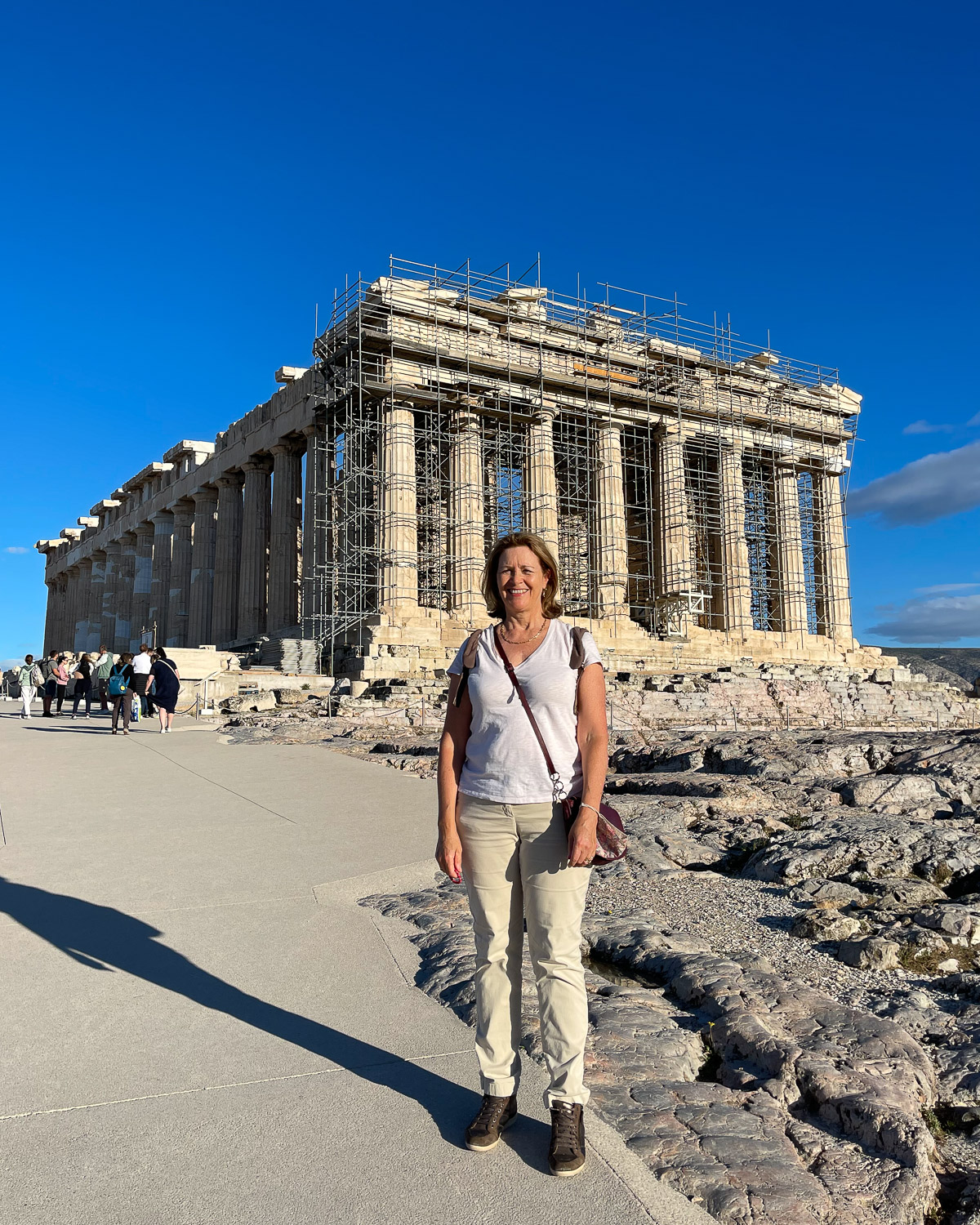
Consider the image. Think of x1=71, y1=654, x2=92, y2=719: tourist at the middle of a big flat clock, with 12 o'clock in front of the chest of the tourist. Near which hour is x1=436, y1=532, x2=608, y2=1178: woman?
The woman is roughly at 6 o'clock from the tourist.

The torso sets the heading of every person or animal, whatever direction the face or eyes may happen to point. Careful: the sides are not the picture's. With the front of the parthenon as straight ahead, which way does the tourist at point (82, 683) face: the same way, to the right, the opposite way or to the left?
the opposite way

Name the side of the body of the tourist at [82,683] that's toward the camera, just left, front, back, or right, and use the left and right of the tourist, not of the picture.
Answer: back

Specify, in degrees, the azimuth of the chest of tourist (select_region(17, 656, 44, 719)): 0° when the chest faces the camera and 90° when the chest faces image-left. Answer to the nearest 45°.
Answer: approximately 180°

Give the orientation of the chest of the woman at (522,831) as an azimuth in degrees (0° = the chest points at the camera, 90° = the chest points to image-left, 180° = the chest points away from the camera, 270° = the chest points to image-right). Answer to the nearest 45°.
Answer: approximately 0°

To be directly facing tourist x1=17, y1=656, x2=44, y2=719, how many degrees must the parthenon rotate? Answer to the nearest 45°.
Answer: approximately 90° to its right

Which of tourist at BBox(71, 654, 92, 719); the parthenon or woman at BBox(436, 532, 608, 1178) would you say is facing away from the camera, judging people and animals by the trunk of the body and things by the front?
the tourist

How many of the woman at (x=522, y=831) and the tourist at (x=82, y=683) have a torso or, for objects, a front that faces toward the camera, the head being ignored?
1

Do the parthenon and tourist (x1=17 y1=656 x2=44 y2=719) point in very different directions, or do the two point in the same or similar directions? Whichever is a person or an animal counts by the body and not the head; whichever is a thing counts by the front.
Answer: very different directions
